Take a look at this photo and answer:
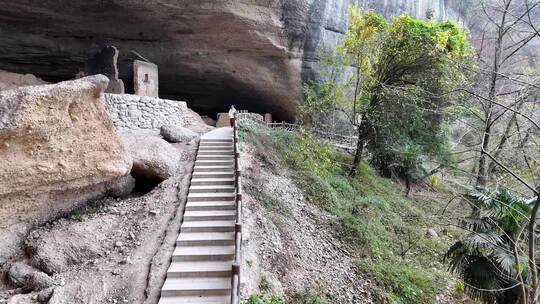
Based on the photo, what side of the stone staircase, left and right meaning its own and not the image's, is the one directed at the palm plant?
left

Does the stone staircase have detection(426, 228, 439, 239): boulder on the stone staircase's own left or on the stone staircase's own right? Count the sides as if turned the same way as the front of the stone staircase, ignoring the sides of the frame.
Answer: on the stone staircase's own left

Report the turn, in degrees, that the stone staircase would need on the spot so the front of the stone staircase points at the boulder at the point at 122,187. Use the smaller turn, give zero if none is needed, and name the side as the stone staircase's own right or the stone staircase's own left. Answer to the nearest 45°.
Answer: approximately 135° to the stone staircase's own right

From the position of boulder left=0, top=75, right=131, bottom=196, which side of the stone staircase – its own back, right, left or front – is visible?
right

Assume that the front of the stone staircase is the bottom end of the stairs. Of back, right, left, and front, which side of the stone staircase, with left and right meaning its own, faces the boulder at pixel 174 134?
back

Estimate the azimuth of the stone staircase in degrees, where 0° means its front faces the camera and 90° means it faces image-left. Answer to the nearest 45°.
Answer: approximately 0°

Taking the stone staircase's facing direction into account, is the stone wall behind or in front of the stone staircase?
behind

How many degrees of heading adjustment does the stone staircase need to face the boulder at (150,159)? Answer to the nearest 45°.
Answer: approximately 135° to its right
